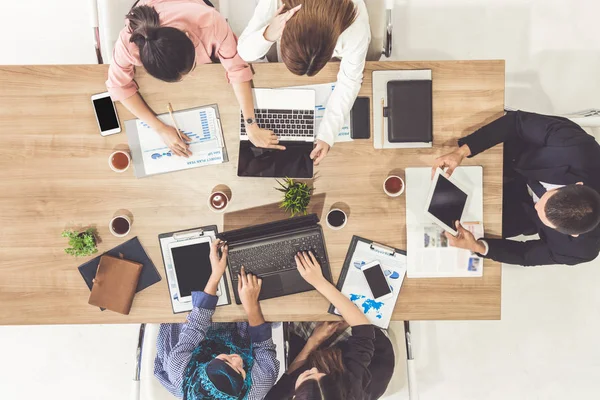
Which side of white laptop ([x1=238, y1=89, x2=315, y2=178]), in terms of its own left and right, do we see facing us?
back

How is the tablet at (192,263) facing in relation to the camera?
toward the camera

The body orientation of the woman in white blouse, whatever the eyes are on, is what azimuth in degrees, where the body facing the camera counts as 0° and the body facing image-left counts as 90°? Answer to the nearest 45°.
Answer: approximately 0°

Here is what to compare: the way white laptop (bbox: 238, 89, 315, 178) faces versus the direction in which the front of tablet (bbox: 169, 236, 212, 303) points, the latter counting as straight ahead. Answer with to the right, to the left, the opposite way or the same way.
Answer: the opposite way

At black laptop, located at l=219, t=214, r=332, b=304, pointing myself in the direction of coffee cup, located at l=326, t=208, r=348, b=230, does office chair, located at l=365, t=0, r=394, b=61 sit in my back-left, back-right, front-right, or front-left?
front-left

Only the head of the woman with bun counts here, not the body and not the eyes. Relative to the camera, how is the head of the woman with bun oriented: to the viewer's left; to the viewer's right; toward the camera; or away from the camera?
toward the camera

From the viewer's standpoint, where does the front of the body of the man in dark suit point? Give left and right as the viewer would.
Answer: facing to the left of the viewer

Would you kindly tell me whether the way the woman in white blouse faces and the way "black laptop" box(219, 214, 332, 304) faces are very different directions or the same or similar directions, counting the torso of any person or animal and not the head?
same or similar directions

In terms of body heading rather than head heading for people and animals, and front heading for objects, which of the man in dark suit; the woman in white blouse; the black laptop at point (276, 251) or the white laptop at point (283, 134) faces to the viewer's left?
the man in dark suit
